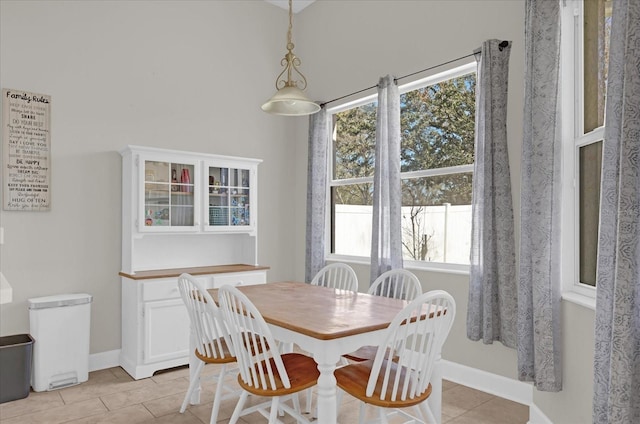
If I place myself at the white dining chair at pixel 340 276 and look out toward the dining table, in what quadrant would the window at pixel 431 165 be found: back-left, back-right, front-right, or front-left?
back-left

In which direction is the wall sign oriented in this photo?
toward the camera

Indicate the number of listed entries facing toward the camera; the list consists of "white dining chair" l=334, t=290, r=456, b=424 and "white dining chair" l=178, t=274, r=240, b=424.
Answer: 0

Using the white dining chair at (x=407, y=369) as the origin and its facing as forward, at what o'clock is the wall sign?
The wall sign is roughly at 11 o'clock from the white dining chair.

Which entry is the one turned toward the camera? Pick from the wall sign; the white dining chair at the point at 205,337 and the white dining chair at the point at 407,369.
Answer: the wall sign

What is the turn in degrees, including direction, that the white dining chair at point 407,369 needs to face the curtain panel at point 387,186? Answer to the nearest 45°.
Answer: approximately 45° to its right

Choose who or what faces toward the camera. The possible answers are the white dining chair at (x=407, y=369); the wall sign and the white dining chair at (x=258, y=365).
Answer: the wall sign

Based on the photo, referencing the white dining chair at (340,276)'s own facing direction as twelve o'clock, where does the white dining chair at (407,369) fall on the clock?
the white dining chair at (407,369) is roughly at 10 o'clock from the white dining chair at (340,276).

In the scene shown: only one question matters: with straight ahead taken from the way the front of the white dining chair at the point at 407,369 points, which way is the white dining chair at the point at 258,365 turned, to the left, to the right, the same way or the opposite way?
to the right

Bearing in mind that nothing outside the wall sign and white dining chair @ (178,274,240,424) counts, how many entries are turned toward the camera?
1

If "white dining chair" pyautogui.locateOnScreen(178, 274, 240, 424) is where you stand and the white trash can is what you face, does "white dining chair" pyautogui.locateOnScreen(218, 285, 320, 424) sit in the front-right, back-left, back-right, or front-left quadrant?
back-left

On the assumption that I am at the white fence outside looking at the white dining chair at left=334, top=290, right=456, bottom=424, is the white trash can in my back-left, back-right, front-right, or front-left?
front-right

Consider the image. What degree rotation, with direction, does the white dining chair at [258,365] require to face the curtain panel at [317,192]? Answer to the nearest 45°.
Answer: approximately 45° to its left

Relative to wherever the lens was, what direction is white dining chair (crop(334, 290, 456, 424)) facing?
facing away from the viewer and to the left of the viewer

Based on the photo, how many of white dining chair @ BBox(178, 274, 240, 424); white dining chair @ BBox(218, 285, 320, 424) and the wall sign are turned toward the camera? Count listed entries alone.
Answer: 1

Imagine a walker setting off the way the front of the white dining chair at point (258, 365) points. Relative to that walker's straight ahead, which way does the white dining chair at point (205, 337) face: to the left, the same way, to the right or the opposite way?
the same way

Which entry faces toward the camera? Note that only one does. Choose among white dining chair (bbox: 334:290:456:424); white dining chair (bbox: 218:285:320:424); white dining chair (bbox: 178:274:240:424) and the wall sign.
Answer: the wall sign

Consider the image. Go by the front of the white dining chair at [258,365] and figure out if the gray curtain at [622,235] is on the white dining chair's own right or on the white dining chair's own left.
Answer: on the white dining chair's own right

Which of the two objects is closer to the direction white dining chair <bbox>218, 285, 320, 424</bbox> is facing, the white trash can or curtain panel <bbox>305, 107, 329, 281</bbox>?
the curtain panel

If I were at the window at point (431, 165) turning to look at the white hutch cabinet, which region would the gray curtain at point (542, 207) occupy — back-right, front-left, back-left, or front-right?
back-left

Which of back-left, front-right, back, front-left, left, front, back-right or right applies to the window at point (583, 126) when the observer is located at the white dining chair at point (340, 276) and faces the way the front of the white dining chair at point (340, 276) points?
left

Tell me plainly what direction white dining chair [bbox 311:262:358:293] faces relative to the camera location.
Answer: facing the viewer and to the left of the viewer
